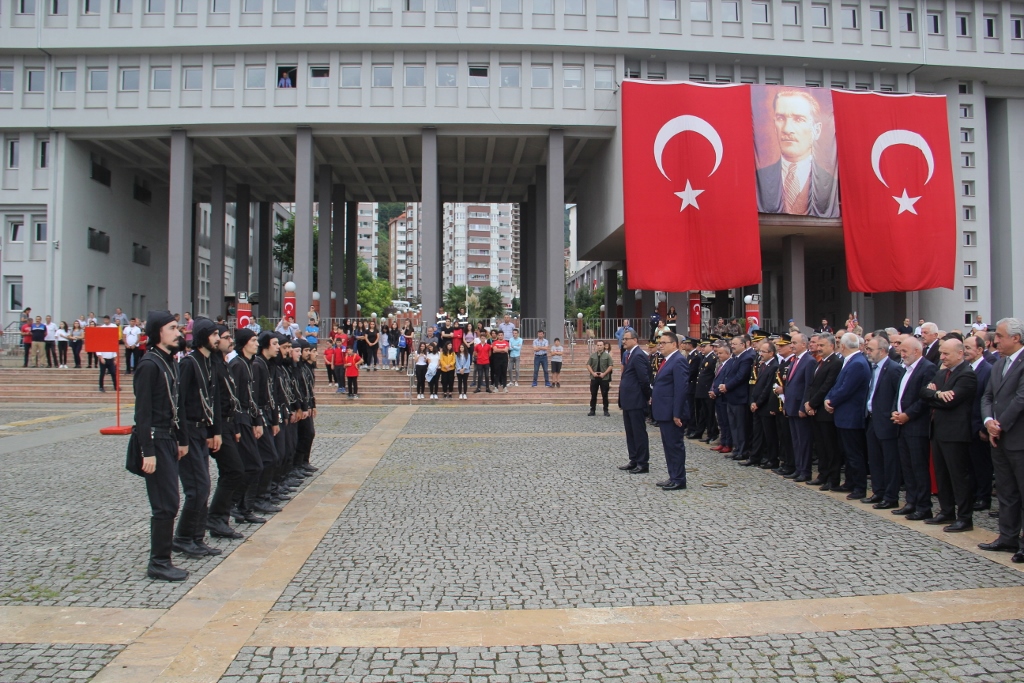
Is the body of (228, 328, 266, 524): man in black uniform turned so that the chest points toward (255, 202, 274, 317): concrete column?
no

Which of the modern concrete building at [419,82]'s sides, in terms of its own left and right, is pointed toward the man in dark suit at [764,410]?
front

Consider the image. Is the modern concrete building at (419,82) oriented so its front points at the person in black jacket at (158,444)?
yes

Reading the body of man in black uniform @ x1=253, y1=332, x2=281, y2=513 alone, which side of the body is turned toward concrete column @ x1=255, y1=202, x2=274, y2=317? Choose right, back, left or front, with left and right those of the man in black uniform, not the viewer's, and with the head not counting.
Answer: left

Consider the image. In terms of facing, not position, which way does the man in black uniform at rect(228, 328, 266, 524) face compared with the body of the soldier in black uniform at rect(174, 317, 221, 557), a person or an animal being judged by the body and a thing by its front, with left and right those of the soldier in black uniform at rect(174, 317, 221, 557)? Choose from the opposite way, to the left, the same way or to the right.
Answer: the same way

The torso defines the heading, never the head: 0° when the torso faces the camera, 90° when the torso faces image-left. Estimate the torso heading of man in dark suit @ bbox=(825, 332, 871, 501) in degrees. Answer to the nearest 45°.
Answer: approximately 90°

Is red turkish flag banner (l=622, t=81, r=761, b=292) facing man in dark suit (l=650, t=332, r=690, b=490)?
yes

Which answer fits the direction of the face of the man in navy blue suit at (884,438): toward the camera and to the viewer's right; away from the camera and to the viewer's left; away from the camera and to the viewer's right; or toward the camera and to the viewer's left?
toward the camera and to the viewer's left

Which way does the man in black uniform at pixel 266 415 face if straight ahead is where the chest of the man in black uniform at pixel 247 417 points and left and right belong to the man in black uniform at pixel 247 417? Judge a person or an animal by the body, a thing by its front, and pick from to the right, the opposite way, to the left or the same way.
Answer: the same way

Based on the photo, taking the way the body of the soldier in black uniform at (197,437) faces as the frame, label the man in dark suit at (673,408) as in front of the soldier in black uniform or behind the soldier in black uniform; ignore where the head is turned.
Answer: in front

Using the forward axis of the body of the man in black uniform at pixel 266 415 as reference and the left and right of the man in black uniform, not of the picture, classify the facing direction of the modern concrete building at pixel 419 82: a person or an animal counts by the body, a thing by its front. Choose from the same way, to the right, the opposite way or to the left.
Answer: to the right

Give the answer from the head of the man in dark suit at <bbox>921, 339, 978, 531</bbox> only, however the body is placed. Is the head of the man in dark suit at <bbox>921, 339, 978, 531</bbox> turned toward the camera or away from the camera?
toward the camera

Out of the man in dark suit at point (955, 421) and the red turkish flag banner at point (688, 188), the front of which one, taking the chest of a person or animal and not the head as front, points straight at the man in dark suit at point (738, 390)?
the red turkish flag banner

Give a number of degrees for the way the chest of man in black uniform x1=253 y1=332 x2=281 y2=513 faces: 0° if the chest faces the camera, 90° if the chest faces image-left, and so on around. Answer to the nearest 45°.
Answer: approximately 270°

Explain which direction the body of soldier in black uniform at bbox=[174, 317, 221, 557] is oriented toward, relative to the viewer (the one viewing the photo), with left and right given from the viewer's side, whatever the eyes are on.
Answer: facing to the right of the viewer

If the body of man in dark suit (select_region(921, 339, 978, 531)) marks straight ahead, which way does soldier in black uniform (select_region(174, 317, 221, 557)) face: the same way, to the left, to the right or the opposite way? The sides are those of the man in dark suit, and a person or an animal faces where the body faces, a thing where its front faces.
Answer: the opposite way

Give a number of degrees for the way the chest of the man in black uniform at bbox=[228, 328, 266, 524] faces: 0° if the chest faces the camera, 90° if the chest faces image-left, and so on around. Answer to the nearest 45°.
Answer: approximately 270°

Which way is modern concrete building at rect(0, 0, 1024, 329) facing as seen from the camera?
toward the camera

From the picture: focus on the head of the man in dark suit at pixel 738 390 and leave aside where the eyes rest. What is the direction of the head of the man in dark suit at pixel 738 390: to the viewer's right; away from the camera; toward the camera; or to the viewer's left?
to the viewer's left
